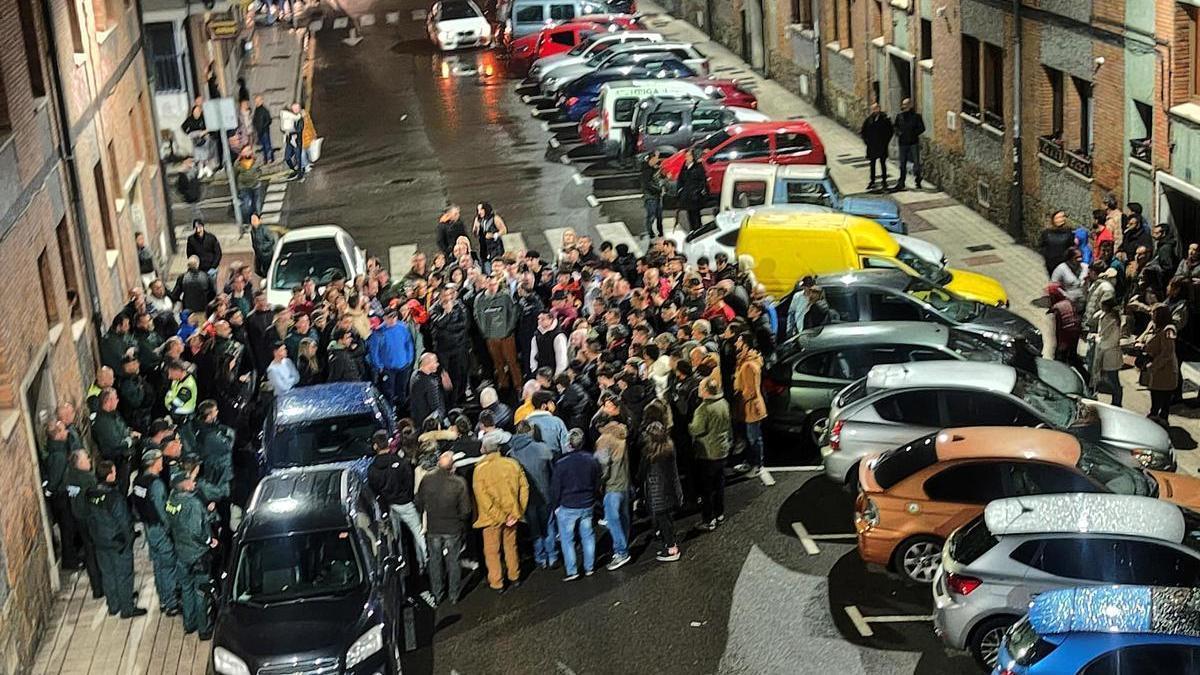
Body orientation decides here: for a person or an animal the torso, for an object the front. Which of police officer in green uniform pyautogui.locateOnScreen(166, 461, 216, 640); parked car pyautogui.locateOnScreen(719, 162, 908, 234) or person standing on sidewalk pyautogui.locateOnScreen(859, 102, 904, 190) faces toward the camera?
the person standing on sidewalk

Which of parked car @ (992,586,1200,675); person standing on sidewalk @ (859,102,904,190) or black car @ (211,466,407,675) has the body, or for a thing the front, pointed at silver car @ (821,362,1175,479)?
the person standing on sidewalk

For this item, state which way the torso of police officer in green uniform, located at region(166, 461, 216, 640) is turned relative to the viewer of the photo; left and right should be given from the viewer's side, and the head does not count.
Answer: facing away from the viewer and to the right of the viewer

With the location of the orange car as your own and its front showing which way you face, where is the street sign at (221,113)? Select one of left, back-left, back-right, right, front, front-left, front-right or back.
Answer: back-left

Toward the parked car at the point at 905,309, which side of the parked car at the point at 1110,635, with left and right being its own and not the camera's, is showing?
left

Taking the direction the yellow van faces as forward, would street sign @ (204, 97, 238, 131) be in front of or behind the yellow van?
behind

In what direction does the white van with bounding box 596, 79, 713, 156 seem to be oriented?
to the viewer's right

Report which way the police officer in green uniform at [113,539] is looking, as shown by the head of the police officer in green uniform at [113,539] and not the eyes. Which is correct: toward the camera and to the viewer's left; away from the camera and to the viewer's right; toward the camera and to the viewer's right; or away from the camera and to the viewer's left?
away from the camera and to the viewer's right

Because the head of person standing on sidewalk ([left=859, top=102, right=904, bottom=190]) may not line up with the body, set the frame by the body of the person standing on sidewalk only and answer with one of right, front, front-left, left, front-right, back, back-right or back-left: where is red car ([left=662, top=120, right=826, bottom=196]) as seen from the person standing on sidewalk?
front-right

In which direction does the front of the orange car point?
to the viewer's right

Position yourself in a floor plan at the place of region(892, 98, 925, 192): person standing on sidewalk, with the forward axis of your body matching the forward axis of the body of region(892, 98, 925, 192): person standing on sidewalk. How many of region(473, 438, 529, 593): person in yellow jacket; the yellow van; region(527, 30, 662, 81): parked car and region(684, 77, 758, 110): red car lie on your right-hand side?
2

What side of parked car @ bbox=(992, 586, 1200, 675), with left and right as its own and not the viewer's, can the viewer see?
right

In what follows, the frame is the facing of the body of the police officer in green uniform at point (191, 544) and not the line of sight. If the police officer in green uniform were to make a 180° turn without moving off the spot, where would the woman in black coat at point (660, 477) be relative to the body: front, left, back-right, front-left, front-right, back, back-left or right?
back-left

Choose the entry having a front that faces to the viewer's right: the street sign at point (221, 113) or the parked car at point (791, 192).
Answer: the parked car

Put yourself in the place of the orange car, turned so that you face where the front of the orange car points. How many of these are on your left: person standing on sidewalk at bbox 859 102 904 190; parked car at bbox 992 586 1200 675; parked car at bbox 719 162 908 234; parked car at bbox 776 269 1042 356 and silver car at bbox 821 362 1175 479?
4
